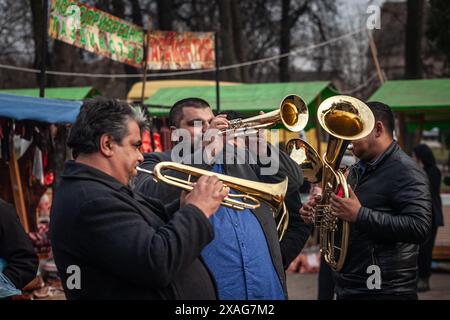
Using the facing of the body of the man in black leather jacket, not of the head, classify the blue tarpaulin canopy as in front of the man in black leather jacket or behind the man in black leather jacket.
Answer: in front

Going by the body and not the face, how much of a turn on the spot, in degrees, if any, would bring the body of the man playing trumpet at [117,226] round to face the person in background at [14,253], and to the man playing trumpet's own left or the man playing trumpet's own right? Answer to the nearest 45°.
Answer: approximately 135° to the man playing trumpet's own left

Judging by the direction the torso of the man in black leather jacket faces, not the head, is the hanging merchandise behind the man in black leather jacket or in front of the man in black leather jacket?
in front

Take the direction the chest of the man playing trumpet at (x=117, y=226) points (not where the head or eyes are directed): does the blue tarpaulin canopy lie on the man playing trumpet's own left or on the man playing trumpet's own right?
on the man playing trumpet's own left

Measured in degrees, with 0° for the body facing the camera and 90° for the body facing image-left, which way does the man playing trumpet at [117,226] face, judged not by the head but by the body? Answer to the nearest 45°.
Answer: approximately 270°

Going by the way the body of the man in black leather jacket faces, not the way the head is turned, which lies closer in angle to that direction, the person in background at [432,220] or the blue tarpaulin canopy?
the blue tarpaulin canopy

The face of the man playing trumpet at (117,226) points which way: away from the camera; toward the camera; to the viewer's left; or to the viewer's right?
to the viewer's right

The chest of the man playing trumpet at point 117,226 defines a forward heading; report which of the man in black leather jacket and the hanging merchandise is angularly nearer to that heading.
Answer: the man in black leather jacket

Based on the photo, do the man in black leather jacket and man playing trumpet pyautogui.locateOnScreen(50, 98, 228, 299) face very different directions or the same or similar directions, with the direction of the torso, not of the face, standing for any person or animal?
very different directions

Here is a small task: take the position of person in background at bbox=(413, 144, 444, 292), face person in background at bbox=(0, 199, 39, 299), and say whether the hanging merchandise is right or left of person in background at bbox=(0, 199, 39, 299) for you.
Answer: right

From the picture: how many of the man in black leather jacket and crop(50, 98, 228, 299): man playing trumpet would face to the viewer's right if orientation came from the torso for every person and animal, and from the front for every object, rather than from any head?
1

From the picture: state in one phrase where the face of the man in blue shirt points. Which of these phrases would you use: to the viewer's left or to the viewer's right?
to the viewer's right

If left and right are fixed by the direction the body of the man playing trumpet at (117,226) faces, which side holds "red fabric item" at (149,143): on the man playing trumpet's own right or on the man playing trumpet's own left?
on the man playing trumpet's own left

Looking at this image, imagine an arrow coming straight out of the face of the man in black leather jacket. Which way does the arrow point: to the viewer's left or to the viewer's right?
to the viewer's left

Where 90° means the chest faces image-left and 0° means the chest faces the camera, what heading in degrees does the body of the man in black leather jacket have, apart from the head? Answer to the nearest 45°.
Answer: approximately 90°

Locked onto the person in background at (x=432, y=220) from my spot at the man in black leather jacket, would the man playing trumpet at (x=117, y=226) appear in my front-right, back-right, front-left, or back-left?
back-left
